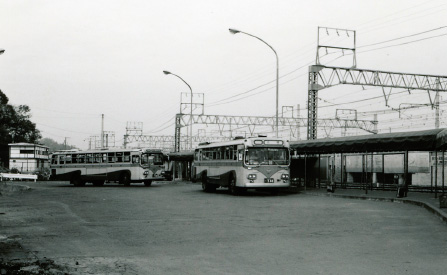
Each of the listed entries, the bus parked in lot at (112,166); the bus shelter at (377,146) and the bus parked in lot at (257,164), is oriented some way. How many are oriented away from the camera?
0

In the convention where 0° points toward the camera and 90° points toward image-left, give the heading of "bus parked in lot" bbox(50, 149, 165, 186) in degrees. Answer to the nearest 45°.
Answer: approximately 315°

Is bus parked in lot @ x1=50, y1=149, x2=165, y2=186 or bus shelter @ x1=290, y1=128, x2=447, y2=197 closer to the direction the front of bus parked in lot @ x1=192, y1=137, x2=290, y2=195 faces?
the bus shelter

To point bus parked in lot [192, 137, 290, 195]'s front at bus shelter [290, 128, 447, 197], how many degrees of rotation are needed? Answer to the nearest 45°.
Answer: approximately 45° to its left

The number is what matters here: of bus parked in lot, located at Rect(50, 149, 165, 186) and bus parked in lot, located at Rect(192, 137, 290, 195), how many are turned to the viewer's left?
0

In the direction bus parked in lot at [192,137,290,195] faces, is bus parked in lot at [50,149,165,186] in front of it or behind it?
behind

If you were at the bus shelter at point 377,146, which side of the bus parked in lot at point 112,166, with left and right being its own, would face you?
front

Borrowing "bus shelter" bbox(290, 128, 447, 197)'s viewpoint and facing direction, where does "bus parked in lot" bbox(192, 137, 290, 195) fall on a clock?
The bus parked in lot is roughly at 3 o'clock from the bus shelter.

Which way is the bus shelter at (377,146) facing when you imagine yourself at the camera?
facing the viewer and to the left of the viewer

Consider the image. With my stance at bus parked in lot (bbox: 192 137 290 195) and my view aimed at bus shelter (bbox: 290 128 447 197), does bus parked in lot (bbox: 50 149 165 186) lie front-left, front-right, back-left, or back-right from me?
back-left

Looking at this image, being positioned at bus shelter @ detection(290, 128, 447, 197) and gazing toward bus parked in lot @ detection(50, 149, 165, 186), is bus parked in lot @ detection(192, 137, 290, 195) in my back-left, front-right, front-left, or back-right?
front-left

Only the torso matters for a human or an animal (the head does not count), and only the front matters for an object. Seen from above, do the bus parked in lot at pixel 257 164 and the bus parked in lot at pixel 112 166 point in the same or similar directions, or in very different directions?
same or similar directions

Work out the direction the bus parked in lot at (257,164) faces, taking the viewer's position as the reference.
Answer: facing the viewer and to the right of the viewer

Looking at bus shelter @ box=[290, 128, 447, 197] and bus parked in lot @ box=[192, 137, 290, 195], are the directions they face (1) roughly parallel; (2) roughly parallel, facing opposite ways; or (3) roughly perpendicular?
roughly perpendicular
